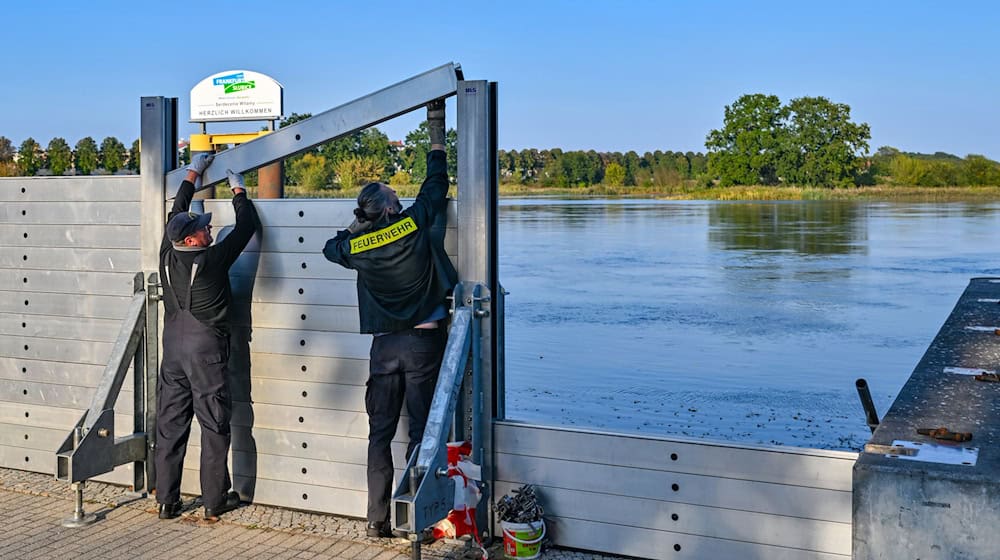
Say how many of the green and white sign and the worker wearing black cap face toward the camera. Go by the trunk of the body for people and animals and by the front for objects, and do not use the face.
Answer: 1

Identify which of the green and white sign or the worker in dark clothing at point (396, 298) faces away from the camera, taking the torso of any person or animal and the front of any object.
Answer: the worker in dark clothing

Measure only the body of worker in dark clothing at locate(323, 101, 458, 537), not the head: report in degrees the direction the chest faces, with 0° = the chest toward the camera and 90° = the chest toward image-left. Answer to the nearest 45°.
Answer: approximately 180°

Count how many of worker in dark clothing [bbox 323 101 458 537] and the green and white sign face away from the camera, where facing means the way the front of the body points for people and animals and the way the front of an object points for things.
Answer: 1

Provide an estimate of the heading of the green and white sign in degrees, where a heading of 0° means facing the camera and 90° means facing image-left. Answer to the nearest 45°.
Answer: approximately 0°

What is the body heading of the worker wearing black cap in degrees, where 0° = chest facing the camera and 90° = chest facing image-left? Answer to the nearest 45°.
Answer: approximately 225°

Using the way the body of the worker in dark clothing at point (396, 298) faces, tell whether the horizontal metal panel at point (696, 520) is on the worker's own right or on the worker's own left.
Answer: on the worker's own right

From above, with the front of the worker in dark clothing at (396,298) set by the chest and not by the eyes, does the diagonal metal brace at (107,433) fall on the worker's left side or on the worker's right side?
on the worker's left side

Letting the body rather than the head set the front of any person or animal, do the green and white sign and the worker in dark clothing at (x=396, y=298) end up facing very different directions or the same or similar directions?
very different directions

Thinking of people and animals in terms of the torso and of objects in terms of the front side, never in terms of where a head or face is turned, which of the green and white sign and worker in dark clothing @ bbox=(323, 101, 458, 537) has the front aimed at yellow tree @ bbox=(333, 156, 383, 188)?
the worker in dark clothing
